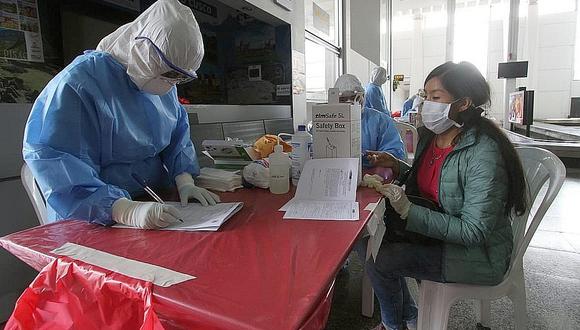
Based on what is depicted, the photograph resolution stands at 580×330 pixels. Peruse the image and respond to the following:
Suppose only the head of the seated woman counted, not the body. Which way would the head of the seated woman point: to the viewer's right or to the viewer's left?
to the viewer's left

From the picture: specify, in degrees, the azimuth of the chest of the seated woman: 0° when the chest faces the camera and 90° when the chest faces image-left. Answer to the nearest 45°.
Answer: approximately 45°

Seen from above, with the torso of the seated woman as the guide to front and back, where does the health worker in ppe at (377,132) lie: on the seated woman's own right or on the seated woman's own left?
on the seated woman's own right
